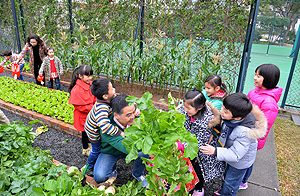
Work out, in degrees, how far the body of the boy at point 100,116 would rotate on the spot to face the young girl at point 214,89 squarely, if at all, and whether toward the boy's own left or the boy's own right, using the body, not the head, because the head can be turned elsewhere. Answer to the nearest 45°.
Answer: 0° — they already face them

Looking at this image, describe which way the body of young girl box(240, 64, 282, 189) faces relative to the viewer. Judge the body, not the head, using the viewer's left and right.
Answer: facing to the left of the viewer

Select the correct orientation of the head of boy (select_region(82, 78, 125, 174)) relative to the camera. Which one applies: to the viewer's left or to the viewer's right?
to the viewer's right

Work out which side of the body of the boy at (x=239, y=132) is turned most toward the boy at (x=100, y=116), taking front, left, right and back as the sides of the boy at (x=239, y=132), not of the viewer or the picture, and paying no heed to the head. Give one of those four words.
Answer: front

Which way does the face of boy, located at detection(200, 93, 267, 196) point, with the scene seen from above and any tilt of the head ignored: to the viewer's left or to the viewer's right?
to the viewer's left

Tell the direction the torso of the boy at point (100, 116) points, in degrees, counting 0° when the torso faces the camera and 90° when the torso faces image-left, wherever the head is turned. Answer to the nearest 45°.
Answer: approximately 270°

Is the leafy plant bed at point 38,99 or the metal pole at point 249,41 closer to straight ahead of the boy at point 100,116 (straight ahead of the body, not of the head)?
the metal pole

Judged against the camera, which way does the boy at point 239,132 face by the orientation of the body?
to the viewer's left

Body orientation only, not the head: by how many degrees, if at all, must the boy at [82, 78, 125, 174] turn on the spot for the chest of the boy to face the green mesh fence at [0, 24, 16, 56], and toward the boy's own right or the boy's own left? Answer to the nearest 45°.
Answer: approximately 135° to the boy's own left

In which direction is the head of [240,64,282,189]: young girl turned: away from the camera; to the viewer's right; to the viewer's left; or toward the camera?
to the viewer's left

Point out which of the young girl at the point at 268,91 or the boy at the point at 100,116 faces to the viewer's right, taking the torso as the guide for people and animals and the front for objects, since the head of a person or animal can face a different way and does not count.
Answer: the boy

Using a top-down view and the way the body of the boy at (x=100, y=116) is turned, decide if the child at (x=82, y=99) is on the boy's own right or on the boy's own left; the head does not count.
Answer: on the boy's own left
